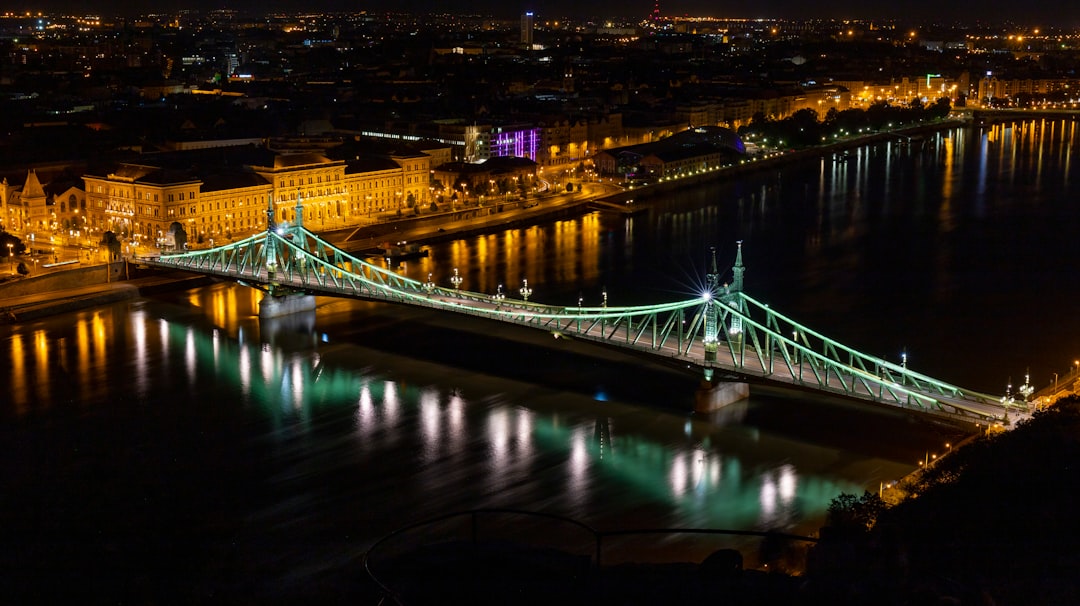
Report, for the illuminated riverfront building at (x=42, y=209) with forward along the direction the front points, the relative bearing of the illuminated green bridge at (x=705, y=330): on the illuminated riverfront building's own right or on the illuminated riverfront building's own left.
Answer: on the illuminated riverfront building's own left

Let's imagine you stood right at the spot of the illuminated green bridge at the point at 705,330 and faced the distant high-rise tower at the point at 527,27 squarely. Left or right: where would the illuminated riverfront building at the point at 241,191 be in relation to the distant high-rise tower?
left

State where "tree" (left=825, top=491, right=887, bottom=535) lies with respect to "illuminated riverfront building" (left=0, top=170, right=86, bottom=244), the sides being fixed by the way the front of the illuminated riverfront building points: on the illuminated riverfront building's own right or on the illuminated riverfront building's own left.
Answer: on the illuminated riverfront building's own left

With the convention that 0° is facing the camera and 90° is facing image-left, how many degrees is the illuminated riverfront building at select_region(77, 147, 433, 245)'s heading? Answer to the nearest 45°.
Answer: approximately 315°

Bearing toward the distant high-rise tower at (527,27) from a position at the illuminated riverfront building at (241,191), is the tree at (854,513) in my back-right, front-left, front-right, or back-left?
back-right

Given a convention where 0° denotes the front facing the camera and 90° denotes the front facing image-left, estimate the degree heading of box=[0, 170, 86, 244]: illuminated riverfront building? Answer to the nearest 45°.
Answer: approximately 45°

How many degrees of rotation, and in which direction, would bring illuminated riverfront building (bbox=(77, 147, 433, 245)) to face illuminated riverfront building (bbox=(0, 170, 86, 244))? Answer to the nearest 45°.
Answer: approximately 135° to its right

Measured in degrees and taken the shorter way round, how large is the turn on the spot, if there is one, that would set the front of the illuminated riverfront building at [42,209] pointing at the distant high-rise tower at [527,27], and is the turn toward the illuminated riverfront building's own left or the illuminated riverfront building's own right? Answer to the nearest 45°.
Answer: approximately 180°

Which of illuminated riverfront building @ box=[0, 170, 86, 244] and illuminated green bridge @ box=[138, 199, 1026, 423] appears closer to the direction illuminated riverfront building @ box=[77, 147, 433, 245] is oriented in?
the illuminated green bridge

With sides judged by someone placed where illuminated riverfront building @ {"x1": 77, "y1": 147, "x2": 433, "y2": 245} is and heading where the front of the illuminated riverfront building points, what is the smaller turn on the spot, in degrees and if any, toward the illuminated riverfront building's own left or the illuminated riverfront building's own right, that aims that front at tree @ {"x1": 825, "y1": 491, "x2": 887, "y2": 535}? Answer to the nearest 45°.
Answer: approximately 45° to the illuminated riverfront building's own right
